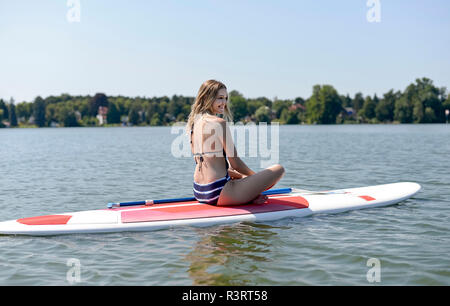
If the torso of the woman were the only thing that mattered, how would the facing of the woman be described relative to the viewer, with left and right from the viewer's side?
facing away from the viewer and to the right of the viewer

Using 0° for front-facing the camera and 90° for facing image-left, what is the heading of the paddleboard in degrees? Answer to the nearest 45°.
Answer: approximately 270°
